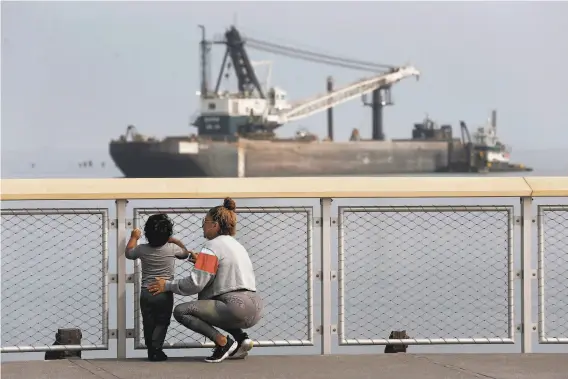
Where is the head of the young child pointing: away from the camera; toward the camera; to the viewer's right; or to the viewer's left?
away from the camera

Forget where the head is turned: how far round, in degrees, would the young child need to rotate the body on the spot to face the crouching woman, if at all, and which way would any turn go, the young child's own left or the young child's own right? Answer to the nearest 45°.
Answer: approximately 135° to the young child's own right

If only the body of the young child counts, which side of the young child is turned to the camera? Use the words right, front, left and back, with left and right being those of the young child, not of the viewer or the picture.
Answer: back
